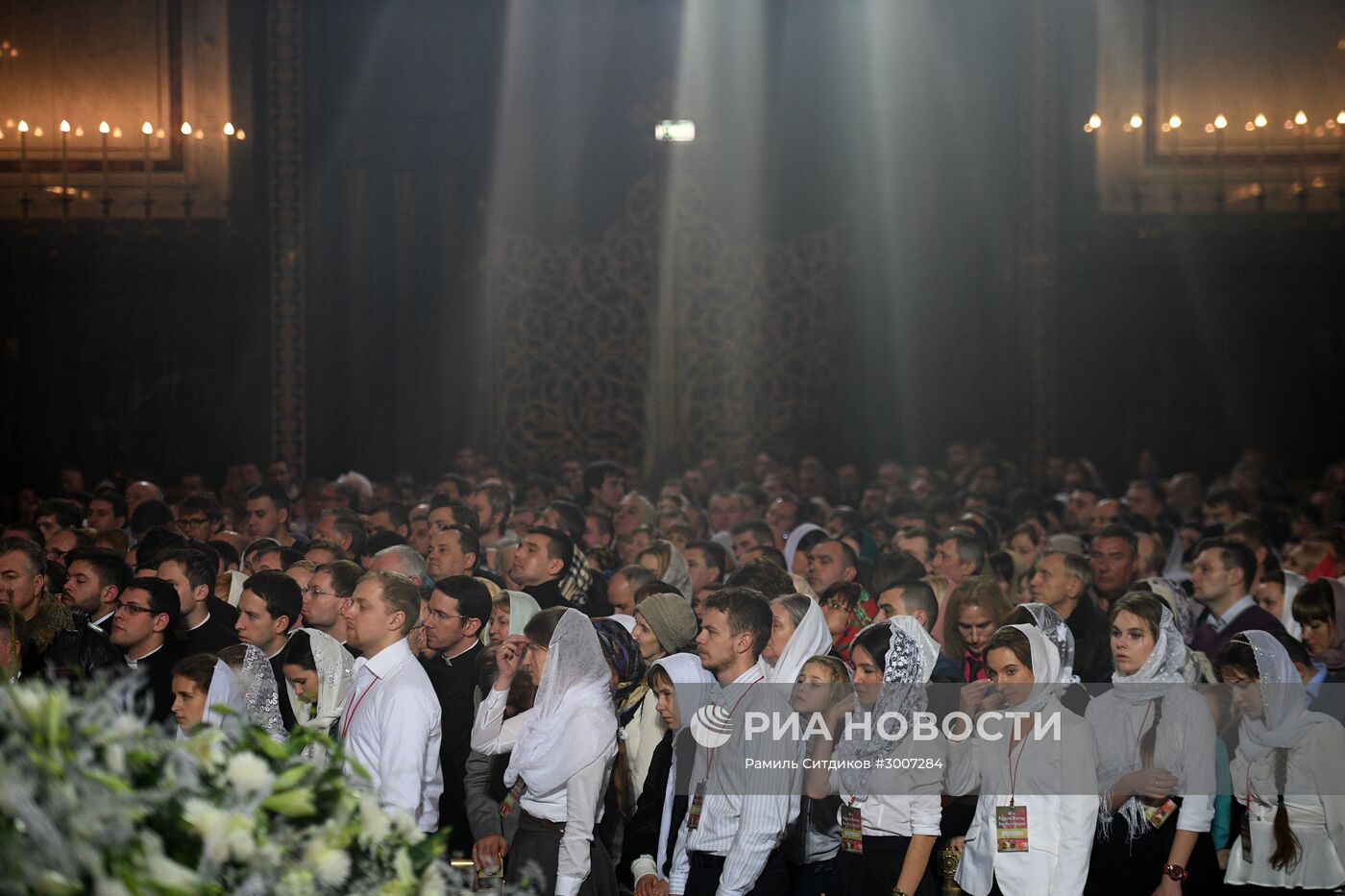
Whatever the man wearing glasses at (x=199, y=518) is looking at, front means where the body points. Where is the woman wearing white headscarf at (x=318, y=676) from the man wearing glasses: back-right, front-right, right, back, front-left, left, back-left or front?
front-left

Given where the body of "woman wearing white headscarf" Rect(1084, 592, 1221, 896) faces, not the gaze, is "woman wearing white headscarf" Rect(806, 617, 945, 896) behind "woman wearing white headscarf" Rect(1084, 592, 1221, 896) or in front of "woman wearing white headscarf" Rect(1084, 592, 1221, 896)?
in front

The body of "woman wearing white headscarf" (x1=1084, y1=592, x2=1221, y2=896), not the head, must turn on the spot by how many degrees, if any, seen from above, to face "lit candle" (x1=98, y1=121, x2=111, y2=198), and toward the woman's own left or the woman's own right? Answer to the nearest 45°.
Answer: approximately 90° to the woman's own right

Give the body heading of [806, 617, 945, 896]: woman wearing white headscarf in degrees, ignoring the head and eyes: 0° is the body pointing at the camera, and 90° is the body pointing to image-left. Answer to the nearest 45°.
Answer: approximately 45°

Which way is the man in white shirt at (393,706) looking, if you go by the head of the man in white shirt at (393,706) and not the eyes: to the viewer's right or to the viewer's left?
to the viewer's left

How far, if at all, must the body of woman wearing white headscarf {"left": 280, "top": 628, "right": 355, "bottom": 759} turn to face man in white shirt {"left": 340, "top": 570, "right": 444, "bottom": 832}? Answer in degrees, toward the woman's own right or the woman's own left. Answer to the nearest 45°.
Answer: approximately 135° to the woman's own left

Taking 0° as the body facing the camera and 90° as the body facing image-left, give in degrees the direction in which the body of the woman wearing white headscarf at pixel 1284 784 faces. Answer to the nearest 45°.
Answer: approximately 45°

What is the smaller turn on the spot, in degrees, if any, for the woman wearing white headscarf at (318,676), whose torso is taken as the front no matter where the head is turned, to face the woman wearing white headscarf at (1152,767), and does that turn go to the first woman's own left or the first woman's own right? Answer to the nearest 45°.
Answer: approximately 135° to the first woman's own left
